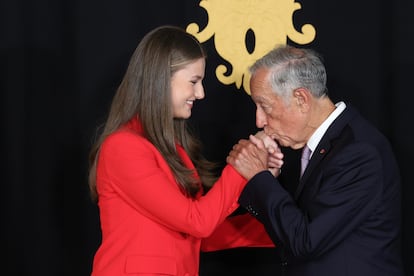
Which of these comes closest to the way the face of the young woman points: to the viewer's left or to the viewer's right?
to the viewer's right

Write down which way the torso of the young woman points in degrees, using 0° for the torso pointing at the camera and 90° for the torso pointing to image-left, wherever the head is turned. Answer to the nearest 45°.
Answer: approximately 270°
